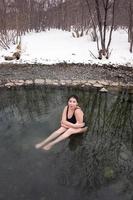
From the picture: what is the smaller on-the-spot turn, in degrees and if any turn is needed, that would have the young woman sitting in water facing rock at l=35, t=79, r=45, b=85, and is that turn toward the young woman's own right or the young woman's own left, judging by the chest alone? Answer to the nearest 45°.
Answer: approximately 135° to the young woman's own right
